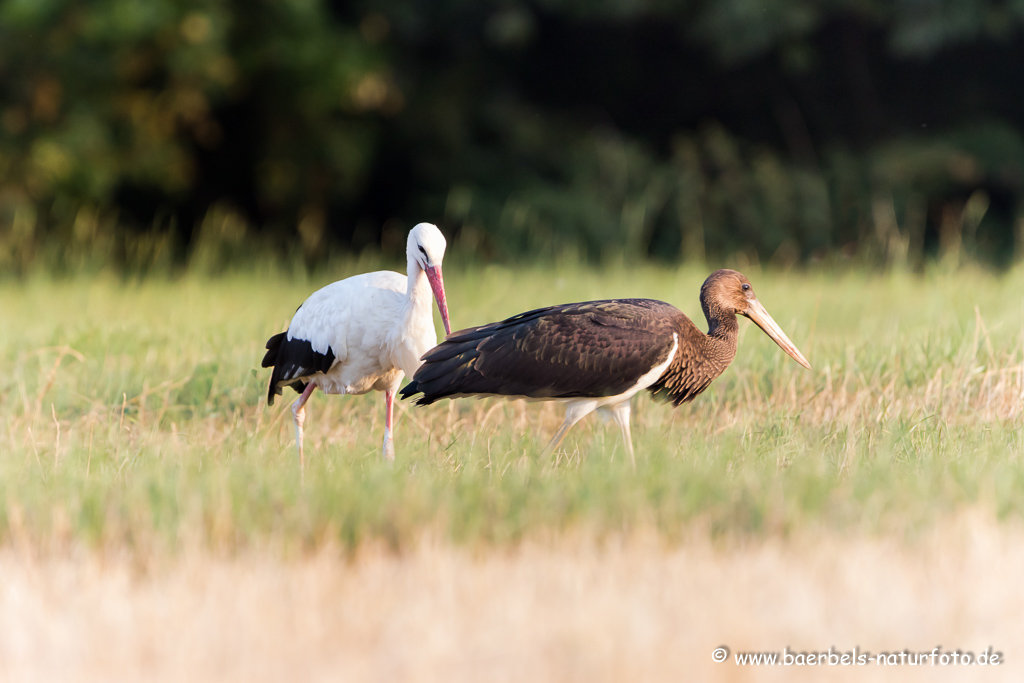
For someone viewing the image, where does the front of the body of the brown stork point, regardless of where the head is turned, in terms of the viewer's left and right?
facing to the right of the viewer

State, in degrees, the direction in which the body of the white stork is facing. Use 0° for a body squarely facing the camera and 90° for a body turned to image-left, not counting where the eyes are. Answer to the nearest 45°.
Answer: approximately 315°

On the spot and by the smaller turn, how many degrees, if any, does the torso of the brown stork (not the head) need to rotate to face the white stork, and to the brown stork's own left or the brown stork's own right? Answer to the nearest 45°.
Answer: approximately 180°
